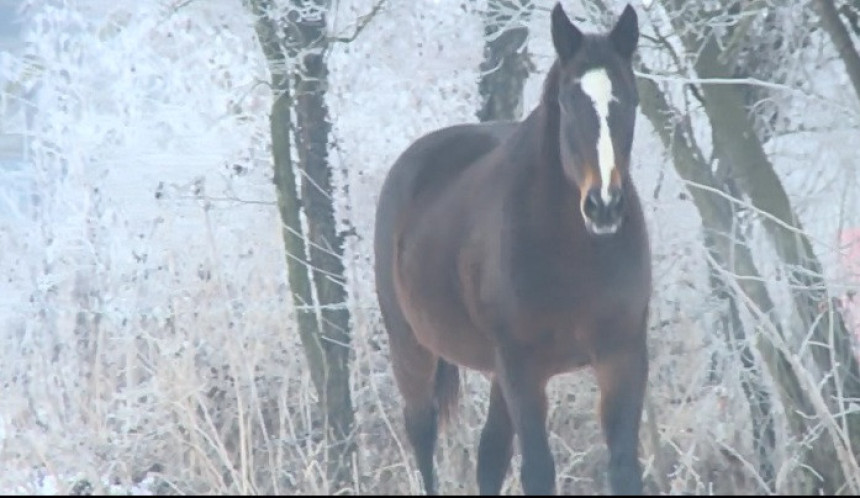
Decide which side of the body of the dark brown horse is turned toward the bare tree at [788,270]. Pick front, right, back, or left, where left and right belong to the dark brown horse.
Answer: left

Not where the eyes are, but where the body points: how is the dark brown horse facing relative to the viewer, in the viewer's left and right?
facing the viewer and to the right of the viewer
